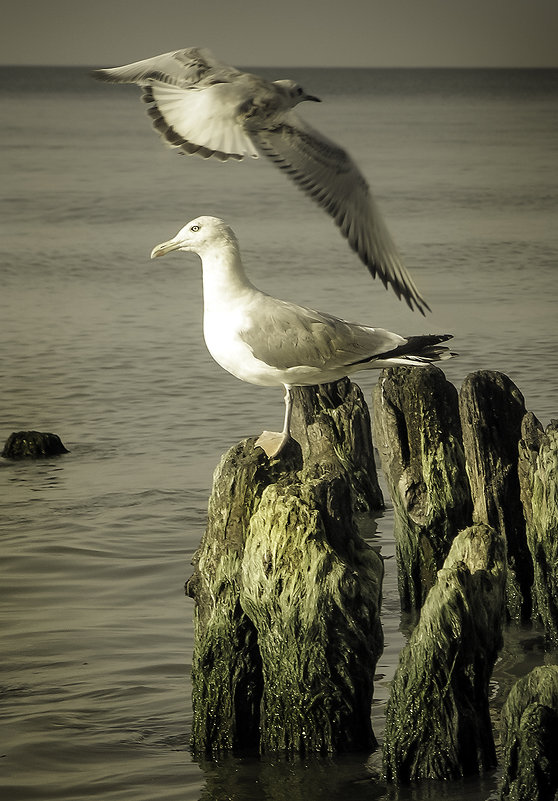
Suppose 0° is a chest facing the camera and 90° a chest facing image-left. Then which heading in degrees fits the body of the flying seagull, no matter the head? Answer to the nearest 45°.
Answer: approximately 225°

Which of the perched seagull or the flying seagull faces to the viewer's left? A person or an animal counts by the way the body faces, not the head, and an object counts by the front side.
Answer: the perched seagull

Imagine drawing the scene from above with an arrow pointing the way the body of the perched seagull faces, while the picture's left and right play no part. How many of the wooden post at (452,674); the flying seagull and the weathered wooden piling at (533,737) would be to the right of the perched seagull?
1

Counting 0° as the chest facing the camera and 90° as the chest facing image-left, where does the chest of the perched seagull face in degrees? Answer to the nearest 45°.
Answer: approximately 90°

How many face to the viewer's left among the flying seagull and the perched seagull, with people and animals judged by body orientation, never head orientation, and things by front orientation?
1

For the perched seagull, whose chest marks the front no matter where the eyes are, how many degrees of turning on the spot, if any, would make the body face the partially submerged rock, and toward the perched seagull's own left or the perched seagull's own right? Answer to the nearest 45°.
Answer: approximately 45° to the perched seagull's own right
